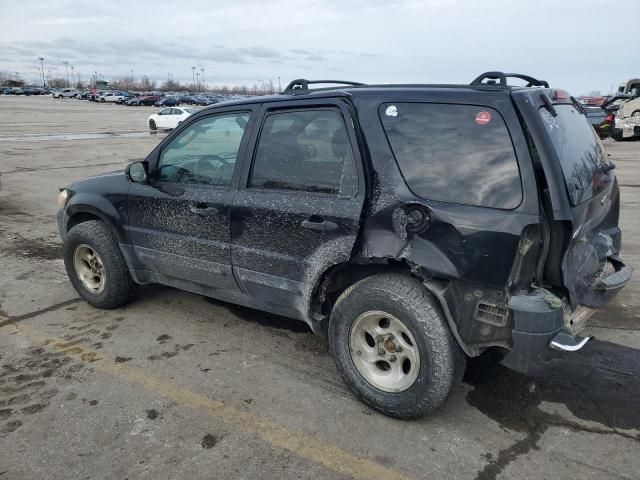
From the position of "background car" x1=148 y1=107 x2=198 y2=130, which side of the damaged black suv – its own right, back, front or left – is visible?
front

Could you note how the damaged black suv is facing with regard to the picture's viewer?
facing away from the viewer and to the left of the viewer
